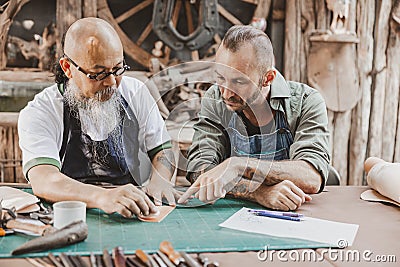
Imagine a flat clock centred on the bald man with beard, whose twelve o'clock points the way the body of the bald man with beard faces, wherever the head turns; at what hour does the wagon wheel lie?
The wagon wheel is roughly at 8 o'clock from the bald man with beard.

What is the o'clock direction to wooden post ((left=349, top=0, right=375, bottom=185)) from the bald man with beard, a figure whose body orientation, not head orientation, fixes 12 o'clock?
The wooden post is roughly at 9 o'clock from the bald man with beard.

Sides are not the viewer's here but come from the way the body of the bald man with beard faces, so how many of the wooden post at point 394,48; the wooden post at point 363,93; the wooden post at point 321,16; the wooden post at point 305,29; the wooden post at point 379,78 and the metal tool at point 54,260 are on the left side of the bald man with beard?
5

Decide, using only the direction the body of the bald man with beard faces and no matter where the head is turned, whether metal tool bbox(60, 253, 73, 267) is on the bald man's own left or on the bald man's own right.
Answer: on the bald man's own right

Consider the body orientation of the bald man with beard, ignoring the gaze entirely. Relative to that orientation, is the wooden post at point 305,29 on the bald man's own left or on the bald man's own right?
on the bald man's own left

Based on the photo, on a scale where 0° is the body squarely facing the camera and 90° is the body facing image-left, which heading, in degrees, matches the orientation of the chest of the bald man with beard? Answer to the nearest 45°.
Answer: approximately 315°

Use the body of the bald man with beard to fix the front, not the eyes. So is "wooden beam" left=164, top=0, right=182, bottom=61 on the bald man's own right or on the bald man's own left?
on the bald man's own left

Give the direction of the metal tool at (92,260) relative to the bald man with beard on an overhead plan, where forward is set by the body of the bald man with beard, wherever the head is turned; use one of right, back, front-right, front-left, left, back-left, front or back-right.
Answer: front-right

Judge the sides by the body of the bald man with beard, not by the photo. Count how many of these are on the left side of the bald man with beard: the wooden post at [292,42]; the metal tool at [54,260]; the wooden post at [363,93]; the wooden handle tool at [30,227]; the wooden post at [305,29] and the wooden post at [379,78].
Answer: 4

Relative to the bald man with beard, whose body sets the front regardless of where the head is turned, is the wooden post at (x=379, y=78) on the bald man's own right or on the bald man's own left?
on the bald man's own left
